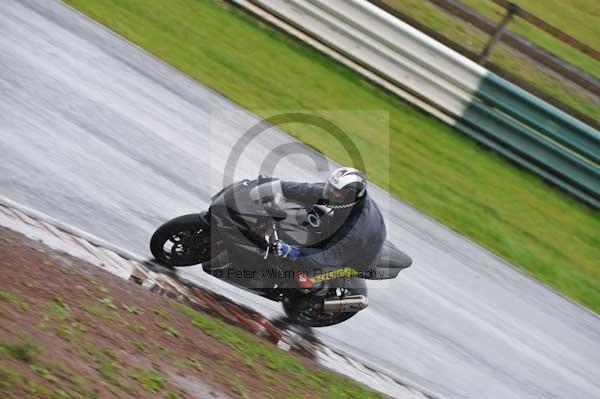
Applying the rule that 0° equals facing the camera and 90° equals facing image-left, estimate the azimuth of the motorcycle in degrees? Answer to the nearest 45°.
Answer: approximately 90°

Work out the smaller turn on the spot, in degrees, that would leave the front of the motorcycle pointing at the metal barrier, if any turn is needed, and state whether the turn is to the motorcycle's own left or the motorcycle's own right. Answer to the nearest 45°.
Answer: approximately 90° to the motorcycle's own right

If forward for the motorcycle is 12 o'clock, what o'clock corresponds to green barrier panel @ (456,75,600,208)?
The green barrier panel is roughly at 4 o'clock from the motorcycle.
